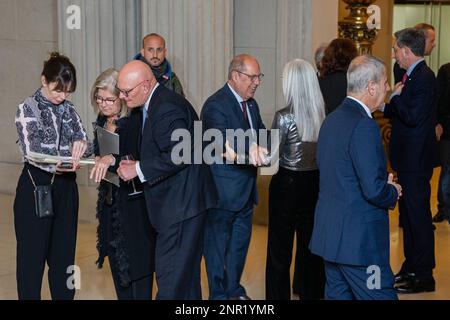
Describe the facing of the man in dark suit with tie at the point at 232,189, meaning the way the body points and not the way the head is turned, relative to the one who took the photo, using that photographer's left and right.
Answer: facing the viewer and to the right of the viewer

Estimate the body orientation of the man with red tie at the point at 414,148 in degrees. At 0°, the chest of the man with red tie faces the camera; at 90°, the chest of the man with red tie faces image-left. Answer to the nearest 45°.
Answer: approximately 90°

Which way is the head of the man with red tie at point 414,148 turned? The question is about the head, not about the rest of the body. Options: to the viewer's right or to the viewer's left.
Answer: to the viewer's left

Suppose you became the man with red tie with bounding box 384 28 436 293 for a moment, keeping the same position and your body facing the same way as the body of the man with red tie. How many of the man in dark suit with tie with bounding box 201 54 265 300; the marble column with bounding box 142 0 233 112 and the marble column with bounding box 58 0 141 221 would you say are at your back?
0

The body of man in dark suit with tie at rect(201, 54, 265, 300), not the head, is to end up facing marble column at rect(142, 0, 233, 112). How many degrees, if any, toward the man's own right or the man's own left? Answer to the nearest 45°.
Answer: approximately 135° to the man's own left

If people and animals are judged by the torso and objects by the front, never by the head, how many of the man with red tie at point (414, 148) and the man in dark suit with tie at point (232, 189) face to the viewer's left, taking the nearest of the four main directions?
1

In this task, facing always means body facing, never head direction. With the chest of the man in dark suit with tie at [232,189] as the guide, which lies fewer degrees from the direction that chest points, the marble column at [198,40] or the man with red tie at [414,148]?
the man with red tie

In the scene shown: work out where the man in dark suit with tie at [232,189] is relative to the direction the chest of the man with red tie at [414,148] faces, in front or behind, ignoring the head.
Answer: in front

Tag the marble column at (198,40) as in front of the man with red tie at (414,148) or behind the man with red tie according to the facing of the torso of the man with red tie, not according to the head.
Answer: in front

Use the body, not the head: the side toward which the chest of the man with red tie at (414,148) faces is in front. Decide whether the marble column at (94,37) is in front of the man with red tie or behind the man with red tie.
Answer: in front

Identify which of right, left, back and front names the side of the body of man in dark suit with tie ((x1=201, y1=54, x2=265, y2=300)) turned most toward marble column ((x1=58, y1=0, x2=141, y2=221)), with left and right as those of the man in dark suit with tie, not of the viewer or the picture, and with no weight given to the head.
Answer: back

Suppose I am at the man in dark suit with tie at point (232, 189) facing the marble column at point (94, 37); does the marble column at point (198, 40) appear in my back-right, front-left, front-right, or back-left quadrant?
front-right

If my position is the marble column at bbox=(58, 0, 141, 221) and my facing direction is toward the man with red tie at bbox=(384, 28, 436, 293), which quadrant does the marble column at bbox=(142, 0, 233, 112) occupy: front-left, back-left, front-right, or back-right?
front-left
